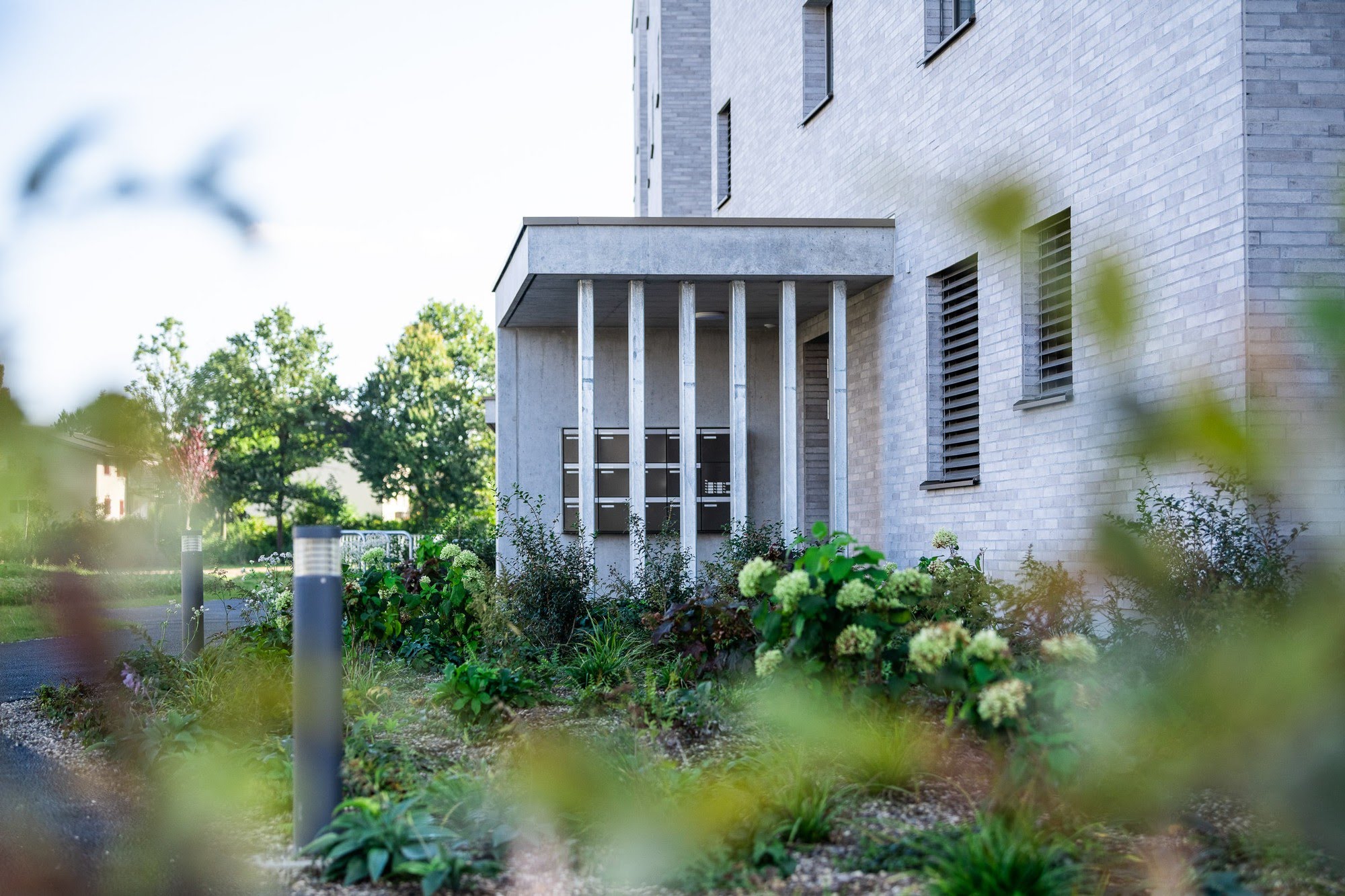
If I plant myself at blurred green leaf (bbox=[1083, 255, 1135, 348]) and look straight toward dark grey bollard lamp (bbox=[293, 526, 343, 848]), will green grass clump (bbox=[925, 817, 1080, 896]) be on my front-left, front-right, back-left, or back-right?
front-right

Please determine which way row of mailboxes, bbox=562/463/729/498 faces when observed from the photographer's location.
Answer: facing the viewer

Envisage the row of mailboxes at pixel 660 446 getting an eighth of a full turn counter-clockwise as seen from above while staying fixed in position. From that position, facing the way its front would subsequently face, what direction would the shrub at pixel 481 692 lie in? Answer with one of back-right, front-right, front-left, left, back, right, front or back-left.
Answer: front-right

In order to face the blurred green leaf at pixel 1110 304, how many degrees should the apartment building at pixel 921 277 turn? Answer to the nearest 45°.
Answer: approximately 45° to its left

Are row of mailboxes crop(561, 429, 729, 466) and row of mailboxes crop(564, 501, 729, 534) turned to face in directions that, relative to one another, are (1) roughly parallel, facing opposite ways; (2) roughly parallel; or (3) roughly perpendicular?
roughly parallel

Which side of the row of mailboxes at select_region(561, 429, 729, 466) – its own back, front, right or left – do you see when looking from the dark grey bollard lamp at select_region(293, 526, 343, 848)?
front

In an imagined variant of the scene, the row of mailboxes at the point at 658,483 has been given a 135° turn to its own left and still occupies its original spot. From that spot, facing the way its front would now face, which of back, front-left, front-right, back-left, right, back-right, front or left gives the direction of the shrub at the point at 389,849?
back-right

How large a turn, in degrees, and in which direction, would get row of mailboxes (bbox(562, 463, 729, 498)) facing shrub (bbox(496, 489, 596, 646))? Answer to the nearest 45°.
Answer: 0° — it already faces it

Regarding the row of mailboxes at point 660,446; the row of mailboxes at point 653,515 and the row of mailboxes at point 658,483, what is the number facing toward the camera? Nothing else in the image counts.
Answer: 3

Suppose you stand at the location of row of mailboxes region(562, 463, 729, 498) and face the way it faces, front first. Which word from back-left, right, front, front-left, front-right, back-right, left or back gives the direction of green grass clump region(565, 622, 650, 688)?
front

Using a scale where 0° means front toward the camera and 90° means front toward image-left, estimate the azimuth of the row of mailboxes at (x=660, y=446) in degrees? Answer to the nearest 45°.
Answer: approximately 0°

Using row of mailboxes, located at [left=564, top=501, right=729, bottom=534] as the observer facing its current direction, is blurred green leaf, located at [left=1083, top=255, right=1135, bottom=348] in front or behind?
in front
